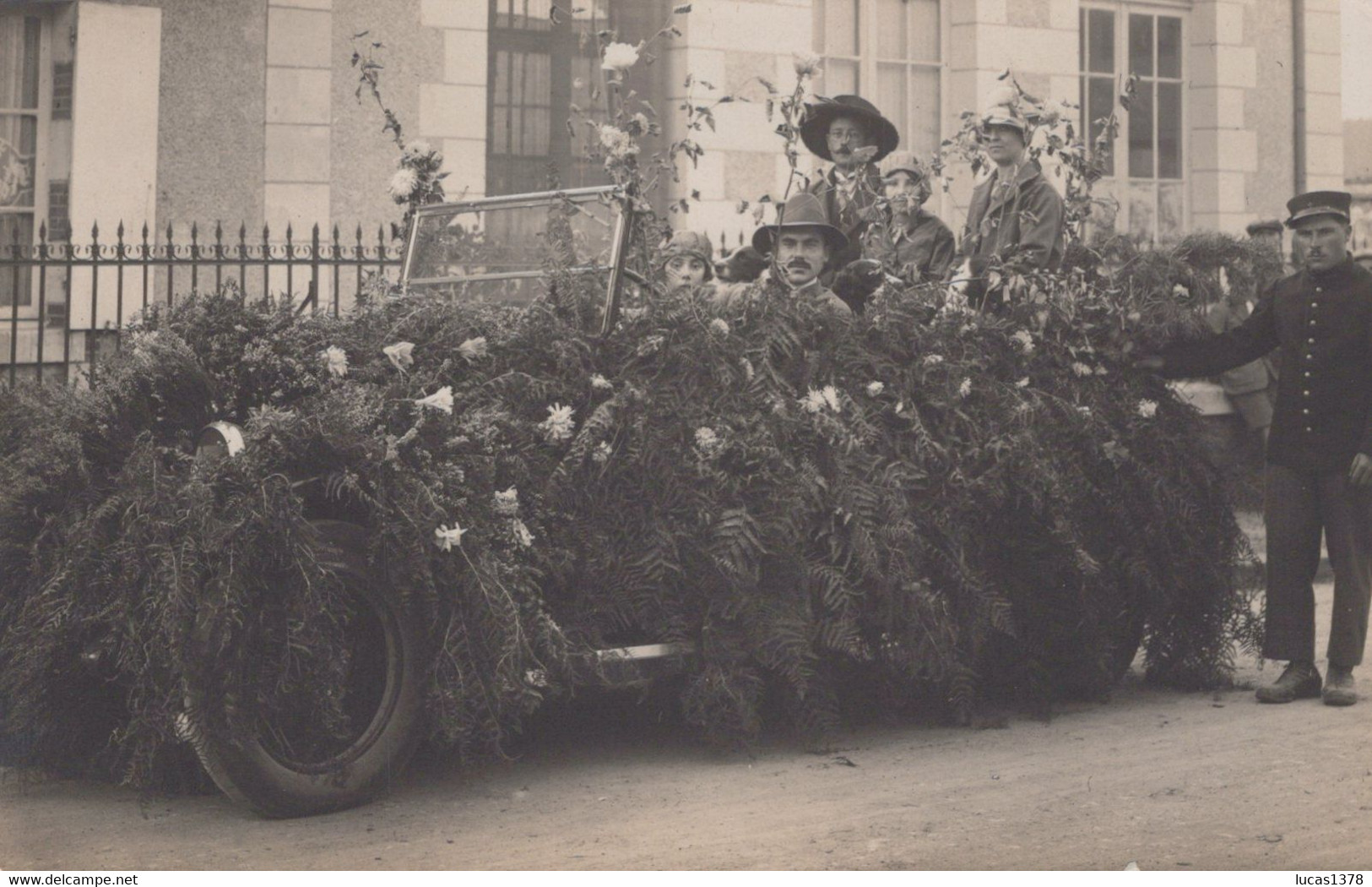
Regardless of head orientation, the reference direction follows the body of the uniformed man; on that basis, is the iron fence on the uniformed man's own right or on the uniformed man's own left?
on the uniformed man's own right

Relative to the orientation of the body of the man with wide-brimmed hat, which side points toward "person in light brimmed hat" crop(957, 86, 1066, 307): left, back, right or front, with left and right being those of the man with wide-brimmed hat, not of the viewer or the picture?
left

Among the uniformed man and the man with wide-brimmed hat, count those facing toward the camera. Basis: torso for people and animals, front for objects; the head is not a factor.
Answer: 2

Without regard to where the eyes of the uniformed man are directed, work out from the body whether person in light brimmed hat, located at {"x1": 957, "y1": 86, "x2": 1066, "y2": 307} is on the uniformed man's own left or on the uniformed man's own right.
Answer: on the uniformed man's own right

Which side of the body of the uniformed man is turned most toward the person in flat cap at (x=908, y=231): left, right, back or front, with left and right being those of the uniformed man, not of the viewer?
right

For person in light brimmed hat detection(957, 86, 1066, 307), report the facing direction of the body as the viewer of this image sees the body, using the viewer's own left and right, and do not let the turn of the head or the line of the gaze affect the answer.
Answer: facing the viewer and to the left of the viewer

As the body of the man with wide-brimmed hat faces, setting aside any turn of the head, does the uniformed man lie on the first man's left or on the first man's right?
on the first man's left
